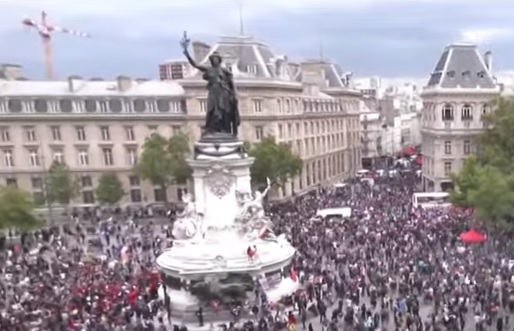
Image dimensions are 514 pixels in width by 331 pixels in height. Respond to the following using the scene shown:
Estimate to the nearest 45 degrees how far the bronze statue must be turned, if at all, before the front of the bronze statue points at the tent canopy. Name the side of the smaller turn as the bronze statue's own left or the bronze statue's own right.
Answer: approximately 90° to the bronze statue's own left

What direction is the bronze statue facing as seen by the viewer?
toward the camera
